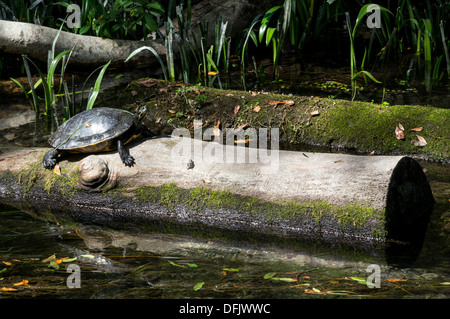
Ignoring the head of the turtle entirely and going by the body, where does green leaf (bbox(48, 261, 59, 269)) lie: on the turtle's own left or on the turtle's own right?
on the turtle's own right

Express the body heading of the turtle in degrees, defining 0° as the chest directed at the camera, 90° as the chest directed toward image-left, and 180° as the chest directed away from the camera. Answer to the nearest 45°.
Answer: approximately 270°

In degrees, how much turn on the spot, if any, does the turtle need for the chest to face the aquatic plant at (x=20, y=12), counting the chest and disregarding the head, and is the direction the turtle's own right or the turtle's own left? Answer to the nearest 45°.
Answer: approximately 90° to the turtle's own left

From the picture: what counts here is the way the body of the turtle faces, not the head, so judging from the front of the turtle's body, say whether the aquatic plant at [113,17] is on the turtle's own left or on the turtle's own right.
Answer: on the turtle's own left

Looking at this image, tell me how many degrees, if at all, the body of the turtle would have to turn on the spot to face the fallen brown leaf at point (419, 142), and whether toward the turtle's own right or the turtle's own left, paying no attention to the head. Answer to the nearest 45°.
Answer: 0° — it already faces it

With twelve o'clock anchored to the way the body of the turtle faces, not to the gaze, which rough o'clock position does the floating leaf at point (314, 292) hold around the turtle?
The floating leaf is roughly at 2 o'clock from the turtle.

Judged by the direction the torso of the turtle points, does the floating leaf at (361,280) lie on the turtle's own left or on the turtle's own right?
on the turtle's own right
